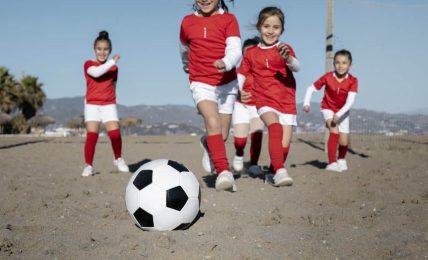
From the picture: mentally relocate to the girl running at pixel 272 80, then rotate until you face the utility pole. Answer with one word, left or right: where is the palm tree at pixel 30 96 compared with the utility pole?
left

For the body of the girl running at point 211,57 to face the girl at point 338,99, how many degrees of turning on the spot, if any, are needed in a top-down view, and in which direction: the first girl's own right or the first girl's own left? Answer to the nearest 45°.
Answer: approximately 135° to the first girl's own left

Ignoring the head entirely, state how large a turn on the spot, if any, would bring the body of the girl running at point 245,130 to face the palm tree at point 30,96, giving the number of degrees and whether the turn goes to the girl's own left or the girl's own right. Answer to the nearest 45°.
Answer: approximately 135° to the girl's own right

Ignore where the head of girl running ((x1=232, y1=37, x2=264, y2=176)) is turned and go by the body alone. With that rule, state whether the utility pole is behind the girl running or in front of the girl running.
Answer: behind

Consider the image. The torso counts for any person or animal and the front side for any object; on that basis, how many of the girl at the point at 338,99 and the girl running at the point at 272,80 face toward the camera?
2

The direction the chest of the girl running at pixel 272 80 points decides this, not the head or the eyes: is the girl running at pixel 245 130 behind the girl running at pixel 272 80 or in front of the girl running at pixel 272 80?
behind

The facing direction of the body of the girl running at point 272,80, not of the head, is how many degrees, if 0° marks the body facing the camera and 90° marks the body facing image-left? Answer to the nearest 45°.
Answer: approximately 0°

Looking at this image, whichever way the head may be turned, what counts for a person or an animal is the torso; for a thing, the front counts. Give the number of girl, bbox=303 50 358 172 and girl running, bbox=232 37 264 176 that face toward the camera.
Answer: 2
